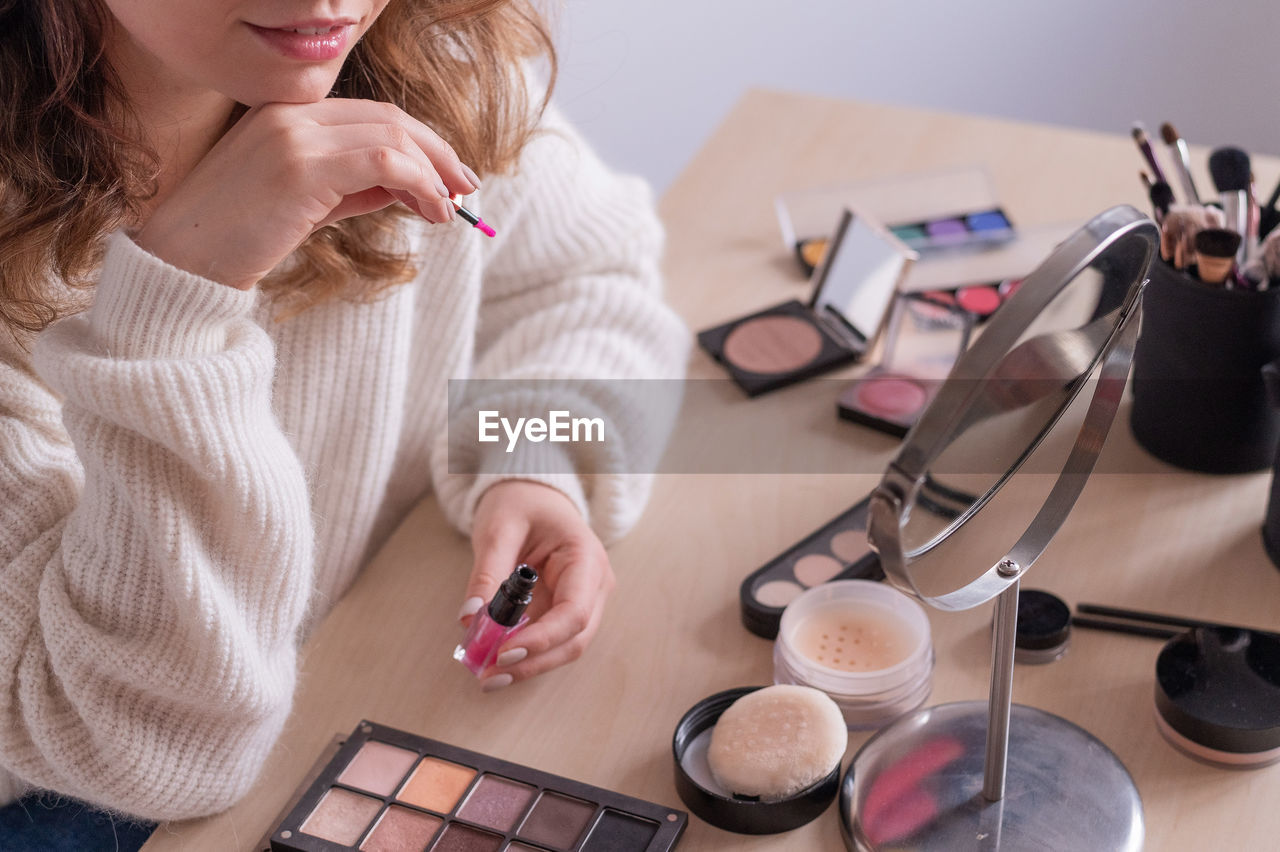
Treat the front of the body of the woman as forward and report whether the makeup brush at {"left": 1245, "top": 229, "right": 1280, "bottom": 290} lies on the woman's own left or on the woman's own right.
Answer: on the woman's own left

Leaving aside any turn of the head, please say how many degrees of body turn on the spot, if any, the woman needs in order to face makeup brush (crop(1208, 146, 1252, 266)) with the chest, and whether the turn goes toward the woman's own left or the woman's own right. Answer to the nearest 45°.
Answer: approximately 45° to the woman's own left

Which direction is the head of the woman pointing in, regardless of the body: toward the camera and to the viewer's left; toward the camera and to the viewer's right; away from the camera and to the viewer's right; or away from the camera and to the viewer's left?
toward the camera and to the viewer's right

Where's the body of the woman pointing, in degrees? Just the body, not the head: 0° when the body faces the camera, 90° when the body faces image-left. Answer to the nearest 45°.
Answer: approximately 315°

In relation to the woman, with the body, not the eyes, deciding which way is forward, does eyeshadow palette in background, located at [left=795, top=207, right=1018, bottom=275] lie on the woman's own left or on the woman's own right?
on the woman's own left

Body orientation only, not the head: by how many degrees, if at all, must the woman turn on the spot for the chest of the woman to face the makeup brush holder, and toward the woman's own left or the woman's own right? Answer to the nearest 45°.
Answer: approximately 45° to the woman's own left
